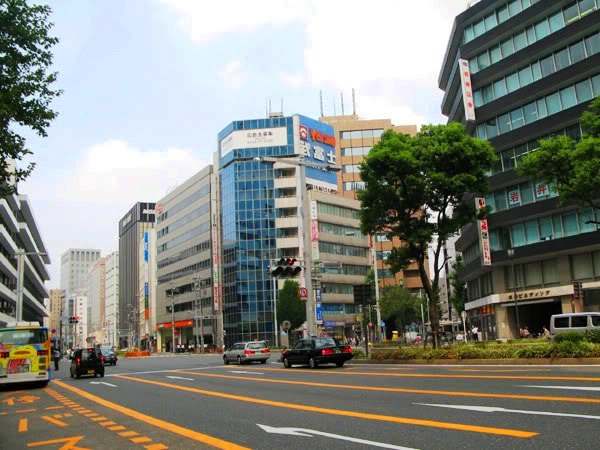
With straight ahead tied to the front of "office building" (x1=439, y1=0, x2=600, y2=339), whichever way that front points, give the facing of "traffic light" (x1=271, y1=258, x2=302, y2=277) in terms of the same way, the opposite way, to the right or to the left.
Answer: to the left

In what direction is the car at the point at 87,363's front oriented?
away from the camera

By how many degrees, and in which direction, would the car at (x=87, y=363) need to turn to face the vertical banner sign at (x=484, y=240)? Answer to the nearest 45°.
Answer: approximately 90° to its right

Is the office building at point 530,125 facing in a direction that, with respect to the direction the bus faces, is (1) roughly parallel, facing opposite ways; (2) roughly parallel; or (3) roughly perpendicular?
roughly perpendicular

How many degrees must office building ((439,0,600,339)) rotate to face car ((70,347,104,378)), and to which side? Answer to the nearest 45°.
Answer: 0° — it already faces it

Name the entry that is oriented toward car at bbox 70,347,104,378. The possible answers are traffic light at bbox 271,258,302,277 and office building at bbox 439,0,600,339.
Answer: the office building

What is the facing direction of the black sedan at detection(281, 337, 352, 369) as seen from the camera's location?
facing away from the viewer and to the left of the viewer

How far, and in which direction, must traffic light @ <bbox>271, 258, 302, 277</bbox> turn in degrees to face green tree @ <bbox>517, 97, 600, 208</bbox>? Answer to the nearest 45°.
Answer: approximately 45° to its left
